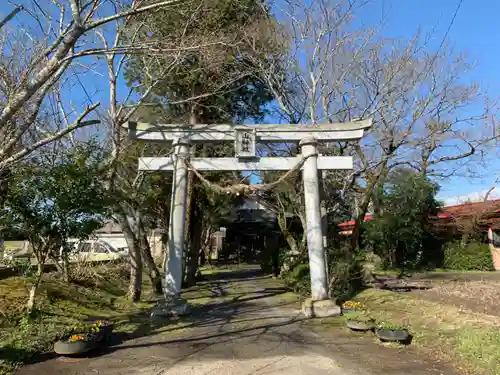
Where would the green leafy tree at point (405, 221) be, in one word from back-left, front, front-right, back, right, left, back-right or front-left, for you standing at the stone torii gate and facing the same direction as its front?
back-left

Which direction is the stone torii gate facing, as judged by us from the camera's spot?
facing the viewer

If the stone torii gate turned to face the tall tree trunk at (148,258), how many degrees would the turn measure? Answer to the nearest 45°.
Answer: approximately 135° to its right

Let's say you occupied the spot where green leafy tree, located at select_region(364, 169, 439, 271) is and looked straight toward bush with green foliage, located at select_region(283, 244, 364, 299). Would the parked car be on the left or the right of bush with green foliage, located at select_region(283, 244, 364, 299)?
right

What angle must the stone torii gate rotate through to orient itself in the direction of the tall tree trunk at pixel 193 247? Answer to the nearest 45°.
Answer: approximately 180°

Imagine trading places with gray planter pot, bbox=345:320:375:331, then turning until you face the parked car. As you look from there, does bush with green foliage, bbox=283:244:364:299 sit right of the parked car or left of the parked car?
right

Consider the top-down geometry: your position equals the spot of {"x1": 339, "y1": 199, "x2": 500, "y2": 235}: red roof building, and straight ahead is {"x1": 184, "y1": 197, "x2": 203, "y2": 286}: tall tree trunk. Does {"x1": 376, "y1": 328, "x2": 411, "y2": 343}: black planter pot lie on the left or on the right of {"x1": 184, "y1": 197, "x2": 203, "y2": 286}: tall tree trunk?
left

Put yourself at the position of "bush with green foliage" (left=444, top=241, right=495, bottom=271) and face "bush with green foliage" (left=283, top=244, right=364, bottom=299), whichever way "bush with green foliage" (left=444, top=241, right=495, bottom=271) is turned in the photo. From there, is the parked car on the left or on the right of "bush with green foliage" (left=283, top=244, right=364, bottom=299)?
right

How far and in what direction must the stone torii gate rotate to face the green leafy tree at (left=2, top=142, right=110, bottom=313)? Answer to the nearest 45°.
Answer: approximately 45° to its right

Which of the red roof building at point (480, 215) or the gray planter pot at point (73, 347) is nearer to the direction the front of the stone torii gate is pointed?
the gray planter pot

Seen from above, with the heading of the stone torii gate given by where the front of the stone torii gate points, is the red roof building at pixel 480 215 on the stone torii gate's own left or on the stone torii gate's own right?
on the stone torii gate's own left

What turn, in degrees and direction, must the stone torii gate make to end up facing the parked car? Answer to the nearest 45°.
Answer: approximately 135° to its right

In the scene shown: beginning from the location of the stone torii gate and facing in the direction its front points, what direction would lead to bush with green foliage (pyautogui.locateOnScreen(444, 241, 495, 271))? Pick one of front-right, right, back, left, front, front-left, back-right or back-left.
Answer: back-left
